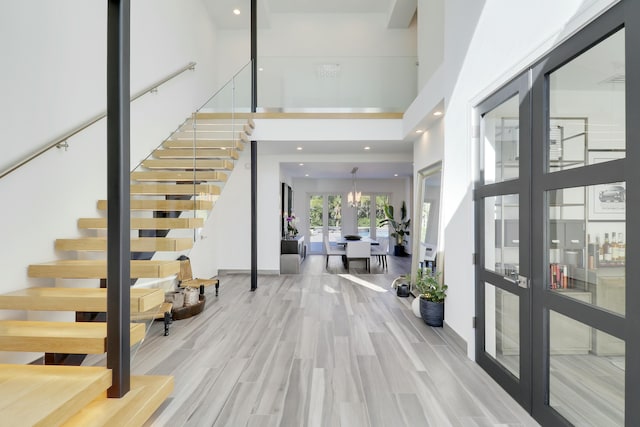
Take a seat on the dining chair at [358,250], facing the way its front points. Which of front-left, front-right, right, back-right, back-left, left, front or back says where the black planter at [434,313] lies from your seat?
back

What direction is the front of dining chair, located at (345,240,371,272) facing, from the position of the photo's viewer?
facing away from the viewer

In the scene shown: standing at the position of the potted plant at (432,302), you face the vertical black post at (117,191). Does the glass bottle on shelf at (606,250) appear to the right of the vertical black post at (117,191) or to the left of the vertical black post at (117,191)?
left

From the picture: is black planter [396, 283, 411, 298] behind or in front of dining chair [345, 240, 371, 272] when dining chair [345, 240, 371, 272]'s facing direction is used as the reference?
behind

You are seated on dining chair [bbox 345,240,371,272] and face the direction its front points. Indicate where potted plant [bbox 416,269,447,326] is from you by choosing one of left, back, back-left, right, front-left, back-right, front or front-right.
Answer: back

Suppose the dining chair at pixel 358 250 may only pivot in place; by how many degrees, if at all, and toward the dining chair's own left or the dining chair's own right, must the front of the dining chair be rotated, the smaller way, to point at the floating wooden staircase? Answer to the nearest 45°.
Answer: approximately 180°

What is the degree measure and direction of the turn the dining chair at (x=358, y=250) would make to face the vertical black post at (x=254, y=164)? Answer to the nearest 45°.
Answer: approximately 135° to its left

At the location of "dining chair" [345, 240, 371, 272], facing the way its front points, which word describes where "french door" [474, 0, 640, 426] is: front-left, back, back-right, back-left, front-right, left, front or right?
back

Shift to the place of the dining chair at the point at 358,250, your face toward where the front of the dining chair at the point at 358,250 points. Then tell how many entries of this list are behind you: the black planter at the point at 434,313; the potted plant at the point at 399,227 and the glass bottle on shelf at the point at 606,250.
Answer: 2

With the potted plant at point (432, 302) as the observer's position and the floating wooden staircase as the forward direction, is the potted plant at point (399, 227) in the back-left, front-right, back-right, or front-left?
back-right
